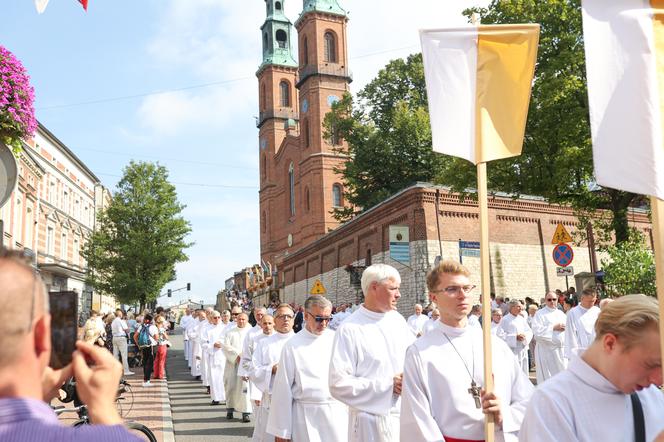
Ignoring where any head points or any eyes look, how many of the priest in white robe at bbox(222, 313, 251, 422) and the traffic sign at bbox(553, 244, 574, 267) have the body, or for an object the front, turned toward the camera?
2

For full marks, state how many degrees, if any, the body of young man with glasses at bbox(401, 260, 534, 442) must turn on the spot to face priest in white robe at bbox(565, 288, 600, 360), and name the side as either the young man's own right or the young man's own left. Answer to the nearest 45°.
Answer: approximately 135° to the young man's own left

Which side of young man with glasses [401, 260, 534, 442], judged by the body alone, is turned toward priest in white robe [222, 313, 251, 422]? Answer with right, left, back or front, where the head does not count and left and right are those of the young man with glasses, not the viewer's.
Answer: back

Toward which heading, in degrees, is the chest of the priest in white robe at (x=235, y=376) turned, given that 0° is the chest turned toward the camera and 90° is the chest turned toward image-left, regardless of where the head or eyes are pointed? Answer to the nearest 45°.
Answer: approximately 0°

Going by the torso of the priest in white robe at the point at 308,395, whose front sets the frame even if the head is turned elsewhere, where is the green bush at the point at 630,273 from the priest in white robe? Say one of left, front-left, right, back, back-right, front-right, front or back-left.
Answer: left

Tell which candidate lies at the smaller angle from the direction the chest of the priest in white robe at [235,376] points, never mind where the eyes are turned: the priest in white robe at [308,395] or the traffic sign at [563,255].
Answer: the priest in white robe

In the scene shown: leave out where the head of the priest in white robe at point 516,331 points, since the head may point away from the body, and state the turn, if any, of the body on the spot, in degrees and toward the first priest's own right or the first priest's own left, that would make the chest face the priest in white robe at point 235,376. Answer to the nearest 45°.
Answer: approximately 90° to the first priest's own right

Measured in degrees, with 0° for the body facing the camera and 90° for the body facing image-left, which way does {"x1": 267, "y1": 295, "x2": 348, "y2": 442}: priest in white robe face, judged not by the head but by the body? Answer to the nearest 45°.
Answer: approximately 315°

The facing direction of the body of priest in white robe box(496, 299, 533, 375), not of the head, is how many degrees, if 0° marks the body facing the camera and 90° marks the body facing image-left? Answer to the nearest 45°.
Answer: approximately 315°
